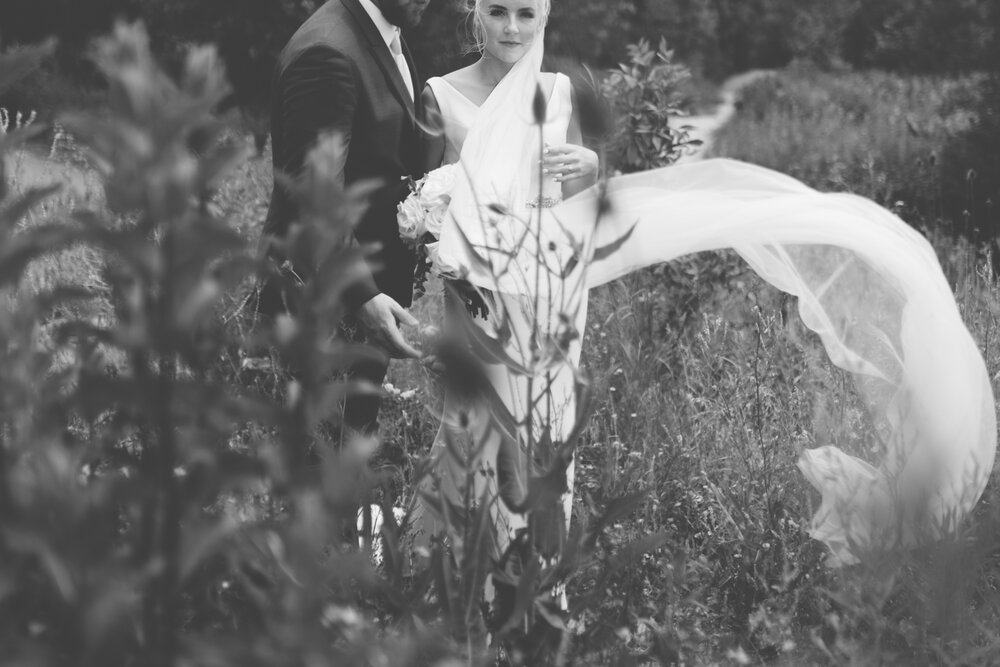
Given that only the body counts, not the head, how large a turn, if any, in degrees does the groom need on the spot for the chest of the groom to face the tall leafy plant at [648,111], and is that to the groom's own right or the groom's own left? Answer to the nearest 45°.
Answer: approximately 90° to the groom's own left

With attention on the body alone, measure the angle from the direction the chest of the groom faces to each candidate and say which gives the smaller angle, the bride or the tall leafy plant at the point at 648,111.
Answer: the bride

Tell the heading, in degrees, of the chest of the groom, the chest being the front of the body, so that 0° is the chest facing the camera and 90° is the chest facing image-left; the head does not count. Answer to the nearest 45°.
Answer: approximately 315°

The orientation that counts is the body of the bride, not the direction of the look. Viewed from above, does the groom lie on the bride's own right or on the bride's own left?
on the bride's own right

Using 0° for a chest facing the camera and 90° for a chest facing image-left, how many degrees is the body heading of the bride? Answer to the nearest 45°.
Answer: approximately 0°

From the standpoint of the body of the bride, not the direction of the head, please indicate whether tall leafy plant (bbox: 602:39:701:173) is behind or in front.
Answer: behind

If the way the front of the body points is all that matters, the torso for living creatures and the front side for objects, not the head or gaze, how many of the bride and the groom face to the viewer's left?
0
